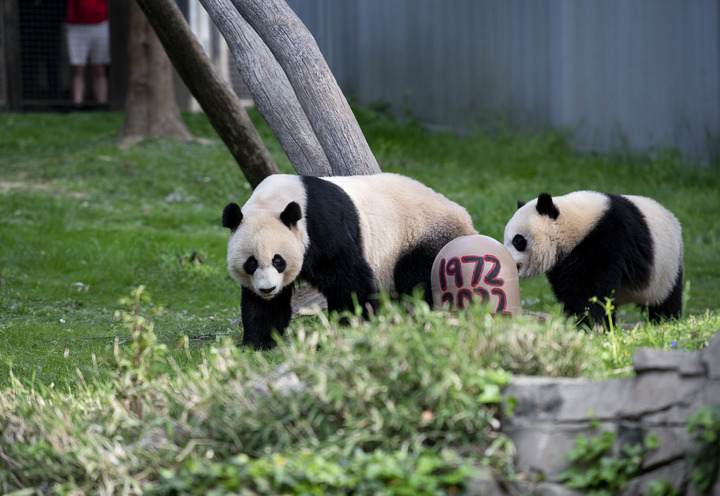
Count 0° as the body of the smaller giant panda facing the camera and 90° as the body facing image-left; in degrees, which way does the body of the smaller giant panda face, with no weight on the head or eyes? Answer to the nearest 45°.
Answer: approximately 90°

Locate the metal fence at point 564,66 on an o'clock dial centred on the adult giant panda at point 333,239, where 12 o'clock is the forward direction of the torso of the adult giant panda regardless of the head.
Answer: The metal fence is roughly at 5 o'clock from the adult giant panda.

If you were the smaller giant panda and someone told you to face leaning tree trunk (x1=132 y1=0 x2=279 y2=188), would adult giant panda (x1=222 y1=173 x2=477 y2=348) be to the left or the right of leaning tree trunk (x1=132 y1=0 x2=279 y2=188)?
left

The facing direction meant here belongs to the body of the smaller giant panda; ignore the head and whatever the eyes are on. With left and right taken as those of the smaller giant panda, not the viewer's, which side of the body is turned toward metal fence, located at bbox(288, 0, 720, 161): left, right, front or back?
right

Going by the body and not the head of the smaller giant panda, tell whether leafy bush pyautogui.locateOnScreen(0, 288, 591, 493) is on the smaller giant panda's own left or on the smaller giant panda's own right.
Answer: on the smaller giant panda's own left

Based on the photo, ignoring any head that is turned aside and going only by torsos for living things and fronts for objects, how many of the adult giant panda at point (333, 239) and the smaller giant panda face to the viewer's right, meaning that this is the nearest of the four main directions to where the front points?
0

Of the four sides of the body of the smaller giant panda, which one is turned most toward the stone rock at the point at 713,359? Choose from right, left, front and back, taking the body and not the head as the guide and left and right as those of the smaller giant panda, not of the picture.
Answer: left

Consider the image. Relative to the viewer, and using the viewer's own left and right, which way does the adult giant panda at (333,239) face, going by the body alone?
facing the viewer and to the left of the viewer

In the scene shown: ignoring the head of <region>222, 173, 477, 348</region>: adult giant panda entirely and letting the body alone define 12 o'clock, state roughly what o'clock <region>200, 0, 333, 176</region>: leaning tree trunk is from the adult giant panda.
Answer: The leaning tree trunk is roughly at 4 o'clock from the adult giant panda.

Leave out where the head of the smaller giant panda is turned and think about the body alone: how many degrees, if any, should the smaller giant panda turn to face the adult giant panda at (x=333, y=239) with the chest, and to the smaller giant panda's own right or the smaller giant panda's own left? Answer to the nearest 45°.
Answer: approximately 45° to the smaller giant panda's own left
